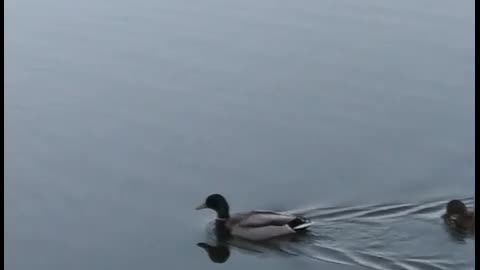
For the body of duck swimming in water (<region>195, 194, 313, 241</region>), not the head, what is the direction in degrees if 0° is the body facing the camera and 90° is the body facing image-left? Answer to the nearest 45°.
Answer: approximately 90°

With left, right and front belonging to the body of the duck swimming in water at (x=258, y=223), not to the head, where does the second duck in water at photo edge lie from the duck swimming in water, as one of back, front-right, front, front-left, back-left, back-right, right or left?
back
